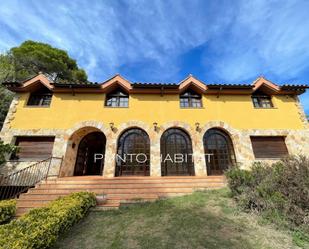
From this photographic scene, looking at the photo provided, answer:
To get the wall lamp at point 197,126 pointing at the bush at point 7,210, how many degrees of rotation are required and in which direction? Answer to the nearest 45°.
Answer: approximately 45° to its right

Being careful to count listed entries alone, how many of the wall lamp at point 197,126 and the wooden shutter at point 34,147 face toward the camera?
2

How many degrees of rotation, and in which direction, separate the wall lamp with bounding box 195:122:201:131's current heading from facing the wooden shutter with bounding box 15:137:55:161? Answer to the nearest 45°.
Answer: approximately 90° to its right

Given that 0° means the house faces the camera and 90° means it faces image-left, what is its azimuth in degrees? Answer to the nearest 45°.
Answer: approximately 0°

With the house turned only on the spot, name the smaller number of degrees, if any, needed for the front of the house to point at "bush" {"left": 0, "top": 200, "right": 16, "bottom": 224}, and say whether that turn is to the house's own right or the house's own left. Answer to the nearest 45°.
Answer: approximately 45° to the house's own right

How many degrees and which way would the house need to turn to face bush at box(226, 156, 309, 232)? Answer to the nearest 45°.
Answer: approximately 45° to its left

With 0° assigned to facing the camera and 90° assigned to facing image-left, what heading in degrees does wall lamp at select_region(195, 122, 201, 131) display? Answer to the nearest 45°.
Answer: approximately 0°
